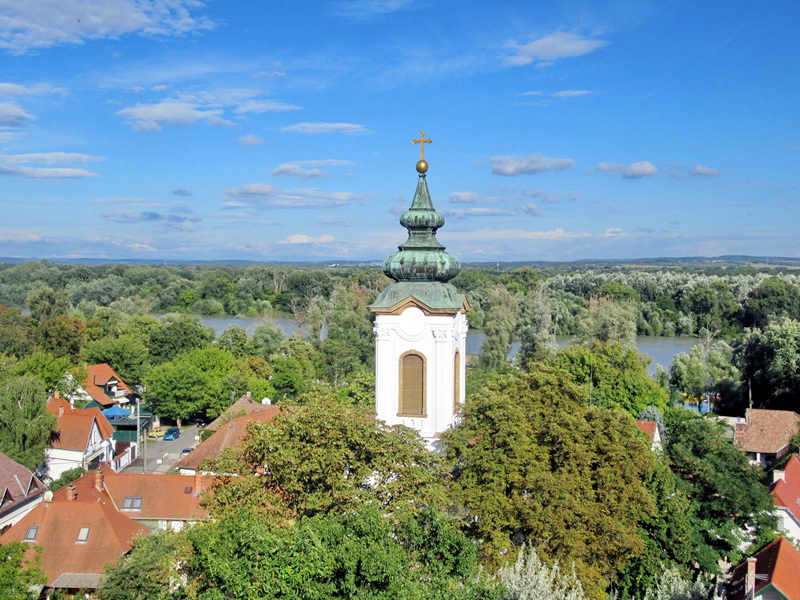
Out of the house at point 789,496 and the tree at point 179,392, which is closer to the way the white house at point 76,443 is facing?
the house

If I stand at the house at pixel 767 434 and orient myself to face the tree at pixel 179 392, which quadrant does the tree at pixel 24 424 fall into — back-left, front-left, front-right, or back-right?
front-left

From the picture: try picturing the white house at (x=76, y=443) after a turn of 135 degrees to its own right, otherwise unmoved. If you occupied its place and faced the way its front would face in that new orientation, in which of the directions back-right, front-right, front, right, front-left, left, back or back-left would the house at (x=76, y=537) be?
left

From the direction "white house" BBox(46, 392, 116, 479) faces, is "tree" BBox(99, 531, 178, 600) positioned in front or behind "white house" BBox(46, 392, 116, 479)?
in front

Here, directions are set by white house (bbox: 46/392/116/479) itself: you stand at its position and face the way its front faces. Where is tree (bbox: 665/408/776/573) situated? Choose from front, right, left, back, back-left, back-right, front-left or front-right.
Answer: front

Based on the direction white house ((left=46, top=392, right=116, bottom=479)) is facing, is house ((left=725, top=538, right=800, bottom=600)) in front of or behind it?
in front

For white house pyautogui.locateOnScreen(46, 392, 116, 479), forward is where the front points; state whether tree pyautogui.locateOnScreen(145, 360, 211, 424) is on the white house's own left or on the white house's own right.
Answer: on the white house's own left

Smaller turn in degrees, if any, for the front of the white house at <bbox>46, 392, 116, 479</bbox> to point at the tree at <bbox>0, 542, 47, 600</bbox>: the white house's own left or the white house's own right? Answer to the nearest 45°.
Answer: approximately 45° to the white house's own right

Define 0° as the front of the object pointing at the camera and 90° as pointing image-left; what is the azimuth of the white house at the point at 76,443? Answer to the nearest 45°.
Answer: approximately 315°

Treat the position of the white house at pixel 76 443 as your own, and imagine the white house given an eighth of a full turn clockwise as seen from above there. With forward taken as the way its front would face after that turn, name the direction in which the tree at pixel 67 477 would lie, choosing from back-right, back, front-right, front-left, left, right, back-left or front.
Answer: front

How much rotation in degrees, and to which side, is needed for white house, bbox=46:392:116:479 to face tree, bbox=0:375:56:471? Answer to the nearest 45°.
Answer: approximately 90° to its right

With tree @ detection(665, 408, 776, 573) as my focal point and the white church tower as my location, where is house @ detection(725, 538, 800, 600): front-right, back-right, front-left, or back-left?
front-right

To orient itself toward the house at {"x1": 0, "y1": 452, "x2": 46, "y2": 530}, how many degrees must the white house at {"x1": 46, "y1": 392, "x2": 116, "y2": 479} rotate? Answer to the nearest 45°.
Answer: approximately 45° to its right

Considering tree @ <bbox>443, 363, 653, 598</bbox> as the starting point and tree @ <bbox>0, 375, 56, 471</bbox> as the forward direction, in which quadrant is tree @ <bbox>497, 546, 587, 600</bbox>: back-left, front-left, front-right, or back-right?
back-left
